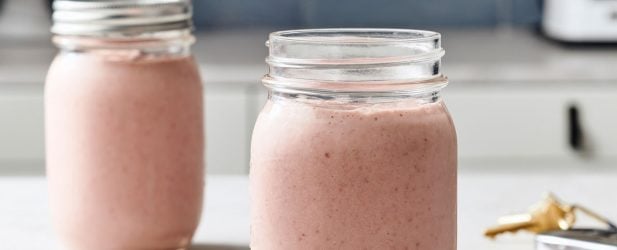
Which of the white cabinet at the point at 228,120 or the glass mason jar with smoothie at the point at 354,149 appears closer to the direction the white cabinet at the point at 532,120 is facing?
the glass mason jar with smoothie

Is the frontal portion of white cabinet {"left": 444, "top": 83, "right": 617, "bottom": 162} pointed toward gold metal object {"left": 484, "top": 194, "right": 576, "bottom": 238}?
yes

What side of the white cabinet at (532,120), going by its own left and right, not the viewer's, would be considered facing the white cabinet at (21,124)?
right

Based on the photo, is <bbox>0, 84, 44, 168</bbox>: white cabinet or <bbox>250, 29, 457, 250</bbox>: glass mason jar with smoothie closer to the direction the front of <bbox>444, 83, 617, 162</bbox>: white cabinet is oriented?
the glass mason jar with smoothie

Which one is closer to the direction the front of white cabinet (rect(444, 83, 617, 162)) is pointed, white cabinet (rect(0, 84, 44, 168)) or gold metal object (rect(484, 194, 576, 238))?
the gold metal object

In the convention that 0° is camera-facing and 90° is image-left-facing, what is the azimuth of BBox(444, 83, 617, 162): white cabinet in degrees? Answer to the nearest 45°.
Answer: approximately 0°

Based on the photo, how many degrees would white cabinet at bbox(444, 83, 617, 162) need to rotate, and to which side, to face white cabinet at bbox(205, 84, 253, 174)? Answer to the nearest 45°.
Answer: approximately 90° to its right

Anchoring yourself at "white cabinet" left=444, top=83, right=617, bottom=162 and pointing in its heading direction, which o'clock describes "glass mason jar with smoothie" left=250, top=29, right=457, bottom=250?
The glass mason jar with smoothie is roughly at 12 o'clock from the white cabinet.

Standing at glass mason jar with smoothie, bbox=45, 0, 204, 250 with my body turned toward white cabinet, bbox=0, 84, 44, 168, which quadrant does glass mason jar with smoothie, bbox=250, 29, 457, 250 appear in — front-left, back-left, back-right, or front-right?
back-right
